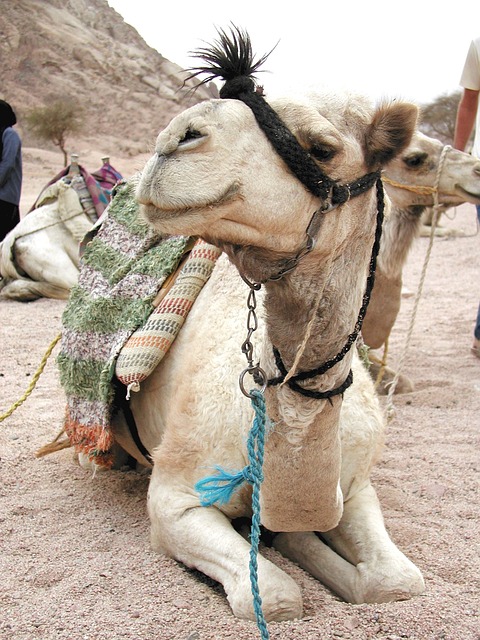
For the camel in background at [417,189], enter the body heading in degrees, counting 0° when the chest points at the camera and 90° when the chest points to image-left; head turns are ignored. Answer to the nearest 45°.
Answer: approximately 270°

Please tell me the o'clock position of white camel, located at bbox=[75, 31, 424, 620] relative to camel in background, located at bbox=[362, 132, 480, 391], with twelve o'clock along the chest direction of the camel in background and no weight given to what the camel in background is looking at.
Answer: The white camel is roughly at 3 o'clock from the camel in background.

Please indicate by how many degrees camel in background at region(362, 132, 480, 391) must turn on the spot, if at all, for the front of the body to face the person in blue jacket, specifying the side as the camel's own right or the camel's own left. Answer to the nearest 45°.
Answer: approximately 135° to the camel's own left

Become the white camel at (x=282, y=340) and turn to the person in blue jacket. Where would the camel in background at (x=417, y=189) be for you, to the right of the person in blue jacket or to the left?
right

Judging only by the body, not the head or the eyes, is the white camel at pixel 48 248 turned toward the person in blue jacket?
no

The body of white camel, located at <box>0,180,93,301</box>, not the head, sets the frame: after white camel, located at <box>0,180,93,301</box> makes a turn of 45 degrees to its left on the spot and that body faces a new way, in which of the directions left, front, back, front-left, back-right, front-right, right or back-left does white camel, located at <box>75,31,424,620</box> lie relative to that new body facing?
back

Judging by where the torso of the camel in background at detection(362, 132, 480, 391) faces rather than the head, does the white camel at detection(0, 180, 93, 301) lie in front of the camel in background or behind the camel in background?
behind
